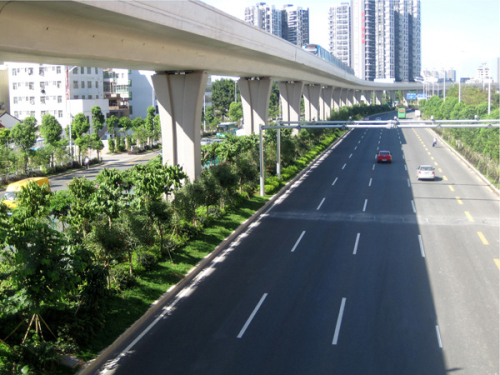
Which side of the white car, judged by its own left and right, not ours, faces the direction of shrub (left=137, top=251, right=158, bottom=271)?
back

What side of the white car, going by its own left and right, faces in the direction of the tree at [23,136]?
left

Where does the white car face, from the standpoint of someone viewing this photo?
facing away from the viewer

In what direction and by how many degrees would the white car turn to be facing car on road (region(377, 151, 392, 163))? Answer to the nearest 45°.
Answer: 0° — it already faces it

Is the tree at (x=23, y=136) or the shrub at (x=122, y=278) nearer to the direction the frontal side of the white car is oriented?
the tree
